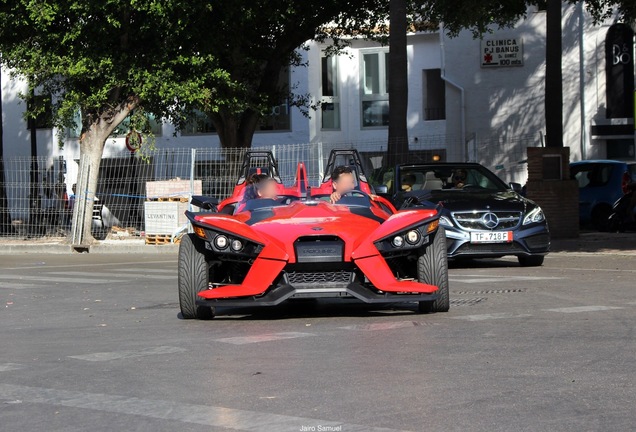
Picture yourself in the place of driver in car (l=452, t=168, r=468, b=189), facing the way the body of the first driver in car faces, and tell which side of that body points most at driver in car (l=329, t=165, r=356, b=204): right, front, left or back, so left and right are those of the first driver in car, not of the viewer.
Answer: front

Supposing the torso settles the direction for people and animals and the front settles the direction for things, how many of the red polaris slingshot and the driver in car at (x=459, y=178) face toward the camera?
2

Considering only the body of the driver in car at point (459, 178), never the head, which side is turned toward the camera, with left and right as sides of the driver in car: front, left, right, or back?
front

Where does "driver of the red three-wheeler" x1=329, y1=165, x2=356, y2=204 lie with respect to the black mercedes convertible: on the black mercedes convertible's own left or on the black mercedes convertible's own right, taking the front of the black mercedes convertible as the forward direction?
on the black mercedes convertible's own right

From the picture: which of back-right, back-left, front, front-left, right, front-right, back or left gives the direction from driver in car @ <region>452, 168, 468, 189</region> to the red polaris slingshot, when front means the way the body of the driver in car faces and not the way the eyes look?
front

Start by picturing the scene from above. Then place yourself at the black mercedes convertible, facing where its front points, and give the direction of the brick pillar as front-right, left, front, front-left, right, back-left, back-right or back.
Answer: back-left

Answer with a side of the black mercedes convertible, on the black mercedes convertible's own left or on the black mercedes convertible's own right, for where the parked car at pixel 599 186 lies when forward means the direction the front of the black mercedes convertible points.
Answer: on the black mercedes convertible's own left

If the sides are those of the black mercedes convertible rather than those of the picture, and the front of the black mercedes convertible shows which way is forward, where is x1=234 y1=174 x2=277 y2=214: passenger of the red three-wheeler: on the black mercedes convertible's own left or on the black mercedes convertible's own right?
on the black mercedes convertible's own right

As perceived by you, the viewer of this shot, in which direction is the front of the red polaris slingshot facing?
facing the viewer

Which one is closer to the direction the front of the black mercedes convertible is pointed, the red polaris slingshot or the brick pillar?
the red polaris slingshot

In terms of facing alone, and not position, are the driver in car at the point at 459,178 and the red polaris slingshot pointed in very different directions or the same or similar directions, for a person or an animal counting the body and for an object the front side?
same or similar directions

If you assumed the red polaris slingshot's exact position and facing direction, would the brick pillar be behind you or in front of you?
behind

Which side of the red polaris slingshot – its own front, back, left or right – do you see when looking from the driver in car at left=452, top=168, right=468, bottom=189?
back
